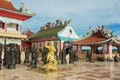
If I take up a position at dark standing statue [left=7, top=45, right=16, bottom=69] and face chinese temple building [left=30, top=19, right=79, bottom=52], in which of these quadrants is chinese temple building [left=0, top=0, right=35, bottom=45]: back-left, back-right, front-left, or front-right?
front-left

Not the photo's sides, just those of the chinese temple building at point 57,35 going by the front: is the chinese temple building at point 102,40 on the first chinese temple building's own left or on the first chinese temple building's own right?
on the first chinese temple building's own left

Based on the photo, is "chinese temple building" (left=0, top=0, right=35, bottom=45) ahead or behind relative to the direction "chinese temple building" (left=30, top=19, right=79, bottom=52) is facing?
ahead

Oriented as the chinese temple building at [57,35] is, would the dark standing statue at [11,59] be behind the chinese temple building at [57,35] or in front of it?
in front

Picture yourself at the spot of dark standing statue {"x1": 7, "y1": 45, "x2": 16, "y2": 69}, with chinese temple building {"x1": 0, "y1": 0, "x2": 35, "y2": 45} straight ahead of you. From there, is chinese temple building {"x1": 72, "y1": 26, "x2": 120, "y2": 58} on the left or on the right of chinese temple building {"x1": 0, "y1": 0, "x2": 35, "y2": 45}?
right

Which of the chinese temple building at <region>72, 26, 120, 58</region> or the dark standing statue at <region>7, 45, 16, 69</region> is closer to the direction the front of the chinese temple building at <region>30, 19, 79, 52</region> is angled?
the dark standing statue
